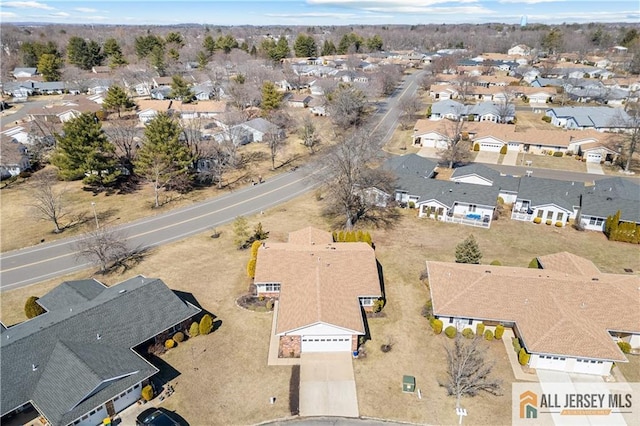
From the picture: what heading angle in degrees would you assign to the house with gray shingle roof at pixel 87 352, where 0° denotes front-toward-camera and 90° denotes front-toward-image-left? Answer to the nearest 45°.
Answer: approximately 315°

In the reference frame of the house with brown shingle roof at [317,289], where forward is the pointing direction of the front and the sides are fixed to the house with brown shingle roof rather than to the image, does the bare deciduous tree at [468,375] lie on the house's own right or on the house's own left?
on the house's own left

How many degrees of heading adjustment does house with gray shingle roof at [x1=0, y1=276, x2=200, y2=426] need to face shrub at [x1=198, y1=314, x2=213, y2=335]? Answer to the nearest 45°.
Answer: approximately 45° to its left

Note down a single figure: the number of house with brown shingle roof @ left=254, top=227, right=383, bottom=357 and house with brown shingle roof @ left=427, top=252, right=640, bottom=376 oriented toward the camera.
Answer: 2

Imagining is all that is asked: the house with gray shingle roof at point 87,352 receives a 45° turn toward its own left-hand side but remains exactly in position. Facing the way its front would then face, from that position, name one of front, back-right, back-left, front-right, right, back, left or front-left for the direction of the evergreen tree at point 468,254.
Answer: front

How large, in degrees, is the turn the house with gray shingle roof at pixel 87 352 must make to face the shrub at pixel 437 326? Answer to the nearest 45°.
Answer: approximately 45° to its left

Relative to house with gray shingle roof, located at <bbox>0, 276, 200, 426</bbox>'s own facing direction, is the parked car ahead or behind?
ahead

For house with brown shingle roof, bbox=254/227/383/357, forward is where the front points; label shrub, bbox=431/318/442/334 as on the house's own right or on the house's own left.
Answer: on the house's own left

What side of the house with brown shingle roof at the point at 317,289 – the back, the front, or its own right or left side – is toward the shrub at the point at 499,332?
left

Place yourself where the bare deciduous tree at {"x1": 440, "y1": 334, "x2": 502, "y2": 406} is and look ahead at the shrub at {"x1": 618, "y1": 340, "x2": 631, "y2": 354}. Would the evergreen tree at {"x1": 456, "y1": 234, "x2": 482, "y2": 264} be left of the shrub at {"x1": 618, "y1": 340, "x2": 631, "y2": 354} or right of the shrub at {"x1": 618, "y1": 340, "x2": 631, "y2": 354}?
left

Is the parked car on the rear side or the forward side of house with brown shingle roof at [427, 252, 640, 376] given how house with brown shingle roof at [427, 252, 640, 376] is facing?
on the forward side

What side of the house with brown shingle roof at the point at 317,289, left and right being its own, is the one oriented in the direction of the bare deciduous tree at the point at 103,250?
right

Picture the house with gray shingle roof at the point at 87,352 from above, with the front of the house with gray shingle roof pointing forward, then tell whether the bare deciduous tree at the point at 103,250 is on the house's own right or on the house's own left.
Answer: on the house's own left

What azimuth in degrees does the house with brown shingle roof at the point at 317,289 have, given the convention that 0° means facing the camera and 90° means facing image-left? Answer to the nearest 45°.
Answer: approximately 0°

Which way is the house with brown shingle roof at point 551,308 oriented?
toward the camera

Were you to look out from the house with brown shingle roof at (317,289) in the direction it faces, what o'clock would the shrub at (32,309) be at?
The shrub is roughly at 3 o'clock from the house with brown shingle roof.
